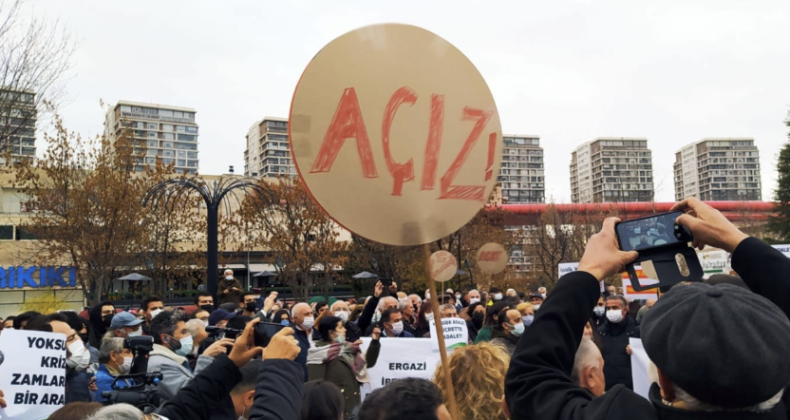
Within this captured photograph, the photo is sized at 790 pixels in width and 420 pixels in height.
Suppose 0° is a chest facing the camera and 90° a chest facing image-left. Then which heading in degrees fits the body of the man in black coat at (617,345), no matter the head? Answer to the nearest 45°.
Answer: approximately 0°

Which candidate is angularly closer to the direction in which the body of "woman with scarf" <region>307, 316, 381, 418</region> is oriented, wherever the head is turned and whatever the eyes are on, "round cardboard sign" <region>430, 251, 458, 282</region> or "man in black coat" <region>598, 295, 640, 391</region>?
the man in black coat

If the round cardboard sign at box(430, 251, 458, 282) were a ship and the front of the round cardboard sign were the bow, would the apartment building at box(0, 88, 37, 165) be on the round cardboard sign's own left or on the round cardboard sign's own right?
on the round cardboard sign's own right

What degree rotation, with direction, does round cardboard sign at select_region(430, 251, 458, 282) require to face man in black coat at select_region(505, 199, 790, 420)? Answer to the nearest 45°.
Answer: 0° — it already faces them

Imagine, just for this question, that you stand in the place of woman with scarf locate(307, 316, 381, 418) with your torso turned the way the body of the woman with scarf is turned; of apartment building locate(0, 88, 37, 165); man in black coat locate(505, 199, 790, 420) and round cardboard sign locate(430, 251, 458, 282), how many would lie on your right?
1

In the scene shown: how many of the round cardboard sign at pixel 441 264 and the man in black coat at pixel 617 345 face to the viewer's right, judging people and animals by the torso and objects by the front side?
0

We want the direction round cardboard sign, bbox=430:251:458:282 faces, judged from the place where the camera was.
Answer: facing the viewer

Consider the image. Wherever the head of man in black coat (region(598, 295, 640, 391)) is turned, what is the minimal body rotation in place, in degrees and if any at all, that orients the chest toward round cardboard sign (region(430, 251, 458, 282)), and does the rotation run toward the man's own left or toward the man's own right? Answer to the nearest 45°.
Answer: approximately 135° to the man's own right
